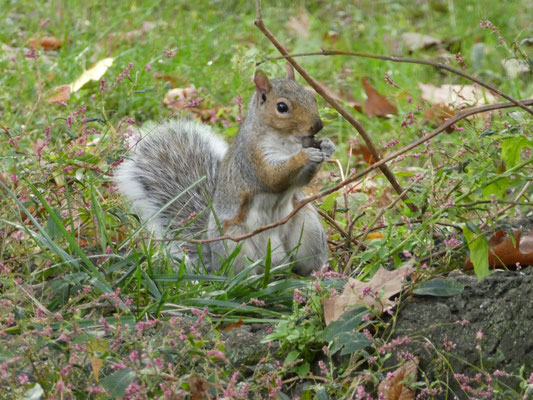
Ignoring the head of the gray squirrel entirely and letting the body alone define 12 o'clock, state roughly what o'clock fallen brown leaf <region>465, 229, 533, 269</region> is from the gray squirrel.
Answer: The fallen brown leaf is roughly at 12 o'clock from the gray squirrel.

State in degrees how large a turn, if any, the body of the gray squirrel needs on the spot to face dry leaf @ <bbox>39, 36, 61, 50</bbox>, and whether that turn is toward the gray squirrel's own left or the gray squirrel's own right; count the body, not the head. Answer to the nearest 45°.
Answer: approximately 180°

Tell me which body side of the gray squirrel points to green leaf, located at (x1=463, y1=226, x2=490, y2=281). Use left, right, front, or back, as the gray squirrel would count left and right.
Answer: front

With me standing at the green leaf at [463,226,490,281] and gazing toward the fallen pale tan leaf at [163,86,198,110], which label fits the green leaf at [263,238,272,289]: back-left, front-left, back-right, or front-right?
front-left

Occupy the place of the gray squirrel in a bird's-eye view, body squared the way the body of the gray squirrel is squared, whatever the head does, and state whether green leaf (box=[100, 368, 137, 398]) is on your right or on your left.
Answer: on your right

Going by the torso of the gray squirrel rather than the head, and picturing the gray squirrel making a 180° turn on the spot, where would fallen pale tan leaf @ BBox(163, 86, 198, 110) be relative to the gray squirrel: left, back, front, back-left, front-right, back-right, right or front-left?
front-right

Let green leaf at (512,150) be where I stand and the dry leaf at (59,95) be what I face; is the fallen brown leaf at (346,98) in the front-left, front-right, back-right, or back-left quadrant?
front-right

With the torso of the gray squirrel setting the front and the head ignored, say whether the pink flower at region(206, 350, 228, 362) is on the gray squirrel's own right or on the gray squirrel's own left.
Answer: on the gray squirrel's own right

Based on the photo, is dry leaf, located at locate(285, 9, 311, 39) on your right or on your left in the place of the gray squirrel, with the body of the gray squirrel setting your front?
on your left

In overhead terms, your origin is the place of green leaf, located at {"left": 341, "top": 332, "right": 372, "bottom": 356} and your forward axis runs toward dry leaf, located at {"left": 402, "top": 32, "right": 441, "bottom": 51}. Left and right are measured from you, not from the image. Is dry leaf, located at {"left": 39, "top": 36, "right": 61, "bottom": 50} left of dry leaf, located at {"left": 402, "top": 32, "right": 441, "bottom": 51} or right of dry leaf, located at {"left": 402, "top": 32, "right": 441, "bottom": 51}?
left

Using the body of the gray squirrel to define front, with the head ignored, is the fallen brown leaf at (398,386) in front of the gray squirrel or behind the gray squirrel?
in front

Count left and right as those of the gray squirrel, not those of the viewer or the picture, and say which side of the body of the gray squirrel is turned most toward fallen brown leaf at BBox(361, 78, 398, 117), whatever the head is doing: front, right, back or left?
left

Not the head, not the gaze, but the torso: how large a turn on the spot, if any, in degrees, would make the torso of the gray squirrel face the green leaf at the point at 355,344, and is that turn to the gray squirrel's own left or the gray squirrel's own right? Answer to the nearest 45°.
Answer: approximately 45° to the gray squirrel's own right
